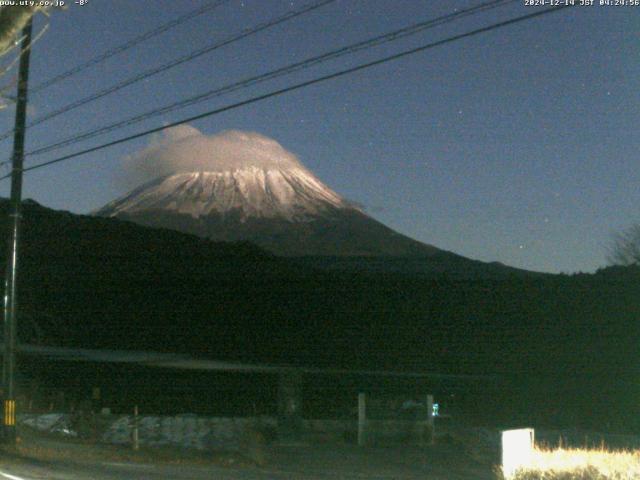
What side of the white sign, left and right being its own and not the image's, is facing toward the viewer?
front

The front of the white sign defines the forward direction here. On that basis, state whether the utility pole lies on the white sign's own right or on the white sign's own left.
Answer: on the white sign's own right
